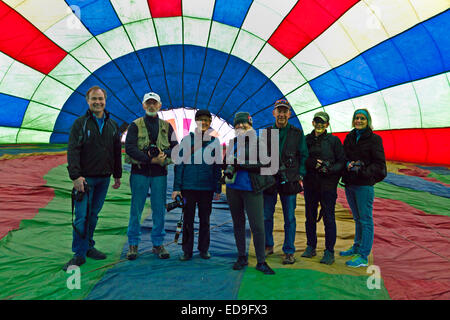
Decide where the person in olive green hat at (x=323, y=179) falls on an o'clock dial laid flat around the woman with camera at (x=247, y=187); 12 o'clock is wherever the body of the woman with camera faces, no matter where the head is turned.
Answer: The person in olive green hat is roughly at 8 o'clock from the woman with camera.

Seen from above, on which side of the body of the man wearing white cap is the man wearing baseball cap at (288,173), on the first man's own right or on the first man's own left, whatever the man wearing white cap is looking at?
on the first man's own left

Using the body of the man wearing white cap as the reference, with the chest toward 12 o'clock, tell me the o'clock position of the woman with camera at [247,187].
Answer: The woman with camera is roughly at 10 o'clock from the man wearing white cap.

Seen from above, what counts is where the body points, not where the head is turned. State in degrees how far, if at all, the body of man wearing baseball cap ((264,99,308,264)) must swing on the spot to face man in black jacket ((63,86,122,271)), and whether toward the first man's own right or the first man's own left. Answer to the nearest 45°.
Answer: approximately 90° to the first man's own right
